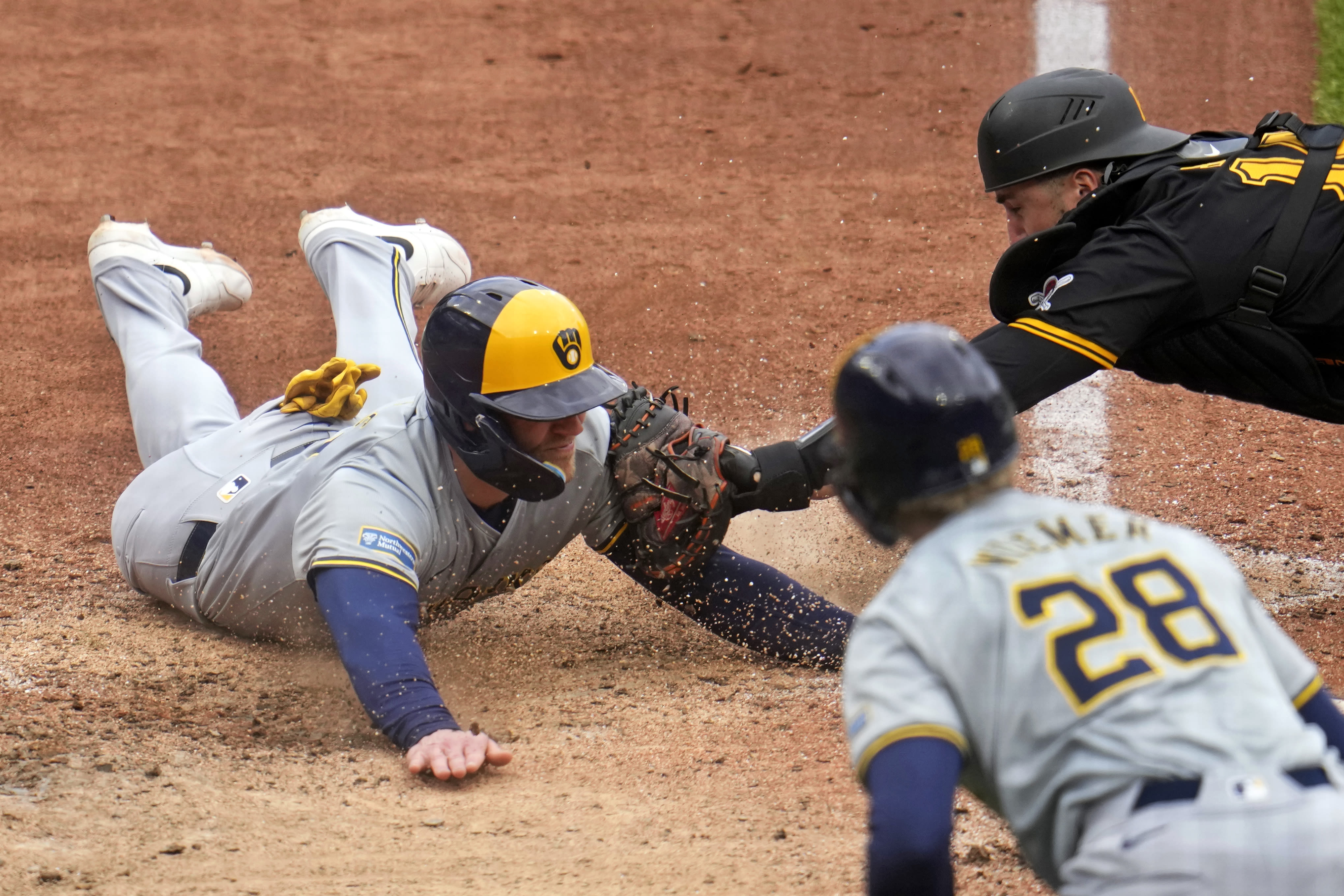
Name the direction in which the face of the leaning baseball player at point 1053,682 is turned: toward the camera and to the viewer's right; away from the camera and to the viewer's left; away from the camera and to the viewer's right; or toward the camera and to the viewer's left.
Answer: away from the camera and to the viewer's left

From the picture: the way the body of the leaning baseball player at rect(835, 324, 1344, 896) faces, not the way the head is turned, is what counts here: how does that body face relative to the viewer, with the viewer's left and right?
facing away from the viewer and to the left of the viewer
